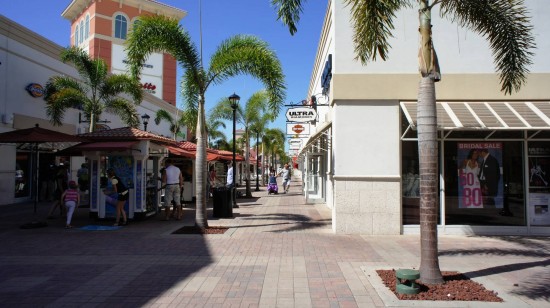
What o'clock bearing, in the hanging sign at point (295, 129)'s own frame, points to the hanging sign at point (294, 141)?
the hanging sign at point (294, 141) is roughly at 6 o'clock from the hanging sign at point (295, 129).

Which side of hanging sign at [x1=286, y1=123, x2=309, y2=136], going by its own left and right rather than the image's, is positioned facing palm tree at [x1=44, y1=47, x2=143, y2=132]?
right

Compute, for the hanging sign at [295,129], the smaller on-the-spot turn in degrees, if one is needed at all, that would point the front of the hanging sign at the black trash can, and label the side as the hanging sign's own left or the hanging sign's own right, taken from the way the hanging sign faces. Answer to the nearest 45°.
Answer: approximately 45° to the hanging sign's own right

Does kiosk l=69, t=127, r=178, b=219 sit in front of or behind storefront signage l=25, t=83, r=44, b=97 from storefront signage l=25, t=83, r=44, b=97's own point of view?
in front

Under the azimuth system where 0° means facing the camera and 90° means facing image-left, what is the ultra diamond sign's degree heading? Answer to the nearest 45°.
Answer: approximately 0°
